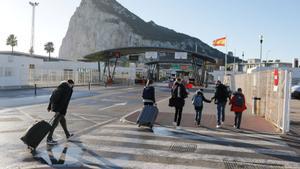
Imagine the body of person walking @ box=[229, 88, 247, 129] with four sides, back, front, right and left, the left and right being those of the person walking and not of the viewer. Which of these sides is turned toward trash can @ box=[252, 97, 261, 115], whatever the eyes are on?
front

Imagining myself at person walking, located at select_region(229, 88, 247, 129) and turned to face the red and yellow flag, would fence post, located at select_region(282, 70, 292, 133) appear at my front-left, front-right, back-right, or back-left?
back-right

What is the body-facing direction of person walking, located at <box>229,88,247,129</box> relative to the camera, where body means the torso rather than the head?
away from the camera

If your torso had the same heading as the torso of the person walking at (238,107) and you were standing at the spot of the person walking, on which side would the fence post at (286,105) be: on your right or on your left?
on your right

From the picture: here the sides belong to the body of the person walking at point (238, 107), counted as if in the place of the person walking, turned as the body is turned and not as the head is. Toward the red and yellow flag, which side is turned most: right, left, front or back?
front
